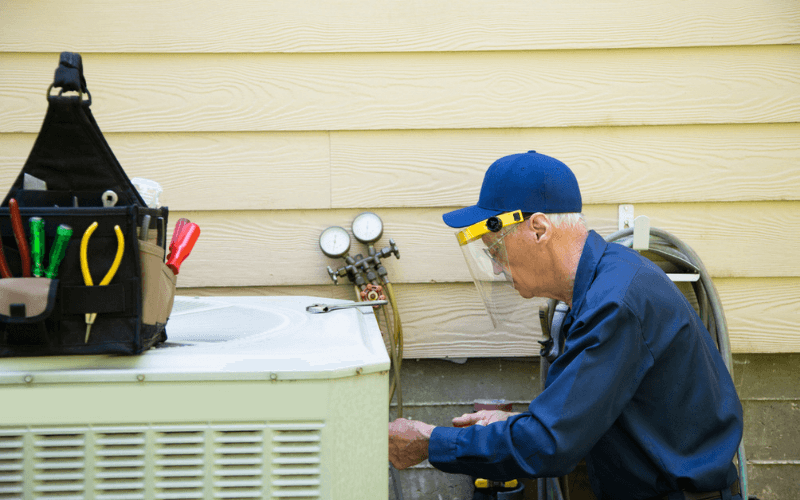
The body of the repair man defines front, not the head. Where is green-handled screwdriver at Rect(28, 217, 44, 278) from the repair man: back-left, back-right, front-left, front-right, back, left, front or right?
front-left

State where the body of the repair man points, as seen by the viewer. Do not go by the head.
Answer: to the viewer's left

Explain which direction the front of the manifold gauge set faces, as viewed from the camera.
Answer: facing the viewer

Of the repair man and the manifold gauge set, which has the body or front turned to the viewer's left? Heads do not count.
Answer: the repair man

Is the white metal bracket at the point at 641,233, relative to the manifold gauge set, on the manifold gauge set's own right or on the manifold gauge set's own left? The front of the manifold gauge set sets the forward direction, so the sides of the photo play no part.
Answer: on the manifold gauge set's own left

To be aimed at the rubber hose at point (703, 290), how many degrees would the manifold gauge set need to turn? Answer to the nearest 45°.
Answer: approximately 90° to its left

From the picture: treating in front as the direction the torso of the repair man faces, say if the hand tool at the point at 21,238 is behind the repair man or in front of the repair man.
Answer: in front

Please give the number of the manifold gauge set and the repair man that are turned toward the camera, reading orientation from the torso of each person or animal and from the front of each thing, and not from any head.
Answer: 1

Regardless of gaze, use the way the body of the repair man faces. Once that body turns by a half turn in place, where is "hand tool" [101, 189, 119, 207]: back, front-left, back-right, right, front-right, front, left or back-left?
back-right

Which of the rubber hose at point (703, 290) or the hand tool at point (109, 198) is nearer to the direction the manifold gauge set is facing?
the hand tool

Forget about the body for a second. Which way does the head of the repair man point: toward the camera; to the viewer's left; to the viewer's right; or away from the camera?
to the viewer's left

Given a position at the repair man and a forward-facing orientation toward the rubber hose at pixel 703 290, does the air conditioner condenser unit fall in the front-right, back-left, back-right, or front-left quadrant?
back-left

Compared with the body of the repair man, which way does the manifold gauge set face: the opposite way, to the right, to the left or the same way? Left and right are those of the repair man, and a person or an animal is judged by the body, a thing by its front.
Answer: to the left
